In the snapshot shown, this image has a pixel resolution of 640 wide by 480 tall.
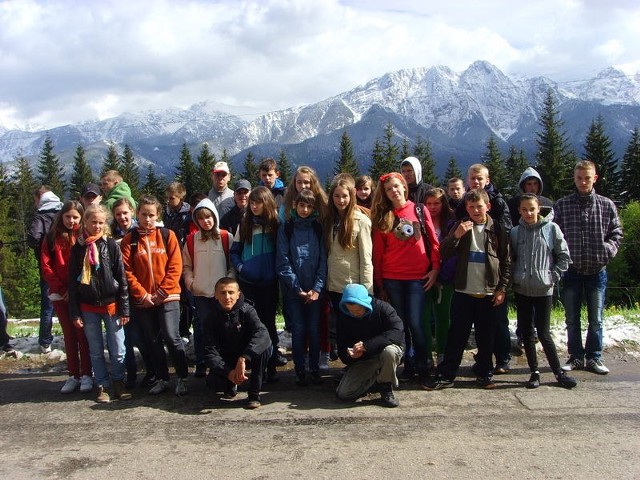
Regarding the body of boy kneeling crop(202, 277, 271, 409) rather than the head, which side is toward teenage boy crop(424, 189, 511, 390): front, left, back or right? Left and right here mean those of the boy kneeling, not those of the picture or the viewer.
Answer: left

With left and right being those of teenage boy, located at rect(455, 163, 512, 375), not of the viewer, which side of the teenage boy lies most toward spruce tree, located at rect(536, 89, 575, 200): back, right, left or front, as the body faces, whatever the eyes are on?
back

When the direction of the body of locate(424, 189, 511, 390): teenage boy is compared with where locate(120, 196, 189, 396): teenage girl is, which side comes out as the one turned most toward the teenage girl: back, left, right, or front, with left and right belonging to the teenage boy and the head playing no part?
right

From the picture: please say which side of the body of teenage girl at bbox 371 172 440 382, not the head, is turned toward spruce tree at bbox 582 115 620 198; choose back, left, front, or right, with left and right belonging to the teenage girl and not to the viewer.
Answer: back

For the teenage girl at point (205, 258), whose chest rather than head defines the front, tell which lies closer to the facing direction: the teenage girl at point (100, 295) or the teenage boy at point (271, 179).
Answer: the teenage girl

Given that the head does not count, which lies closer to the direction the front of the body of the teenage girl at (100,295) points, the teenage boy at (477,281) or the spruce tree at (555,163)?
the teenage boy
